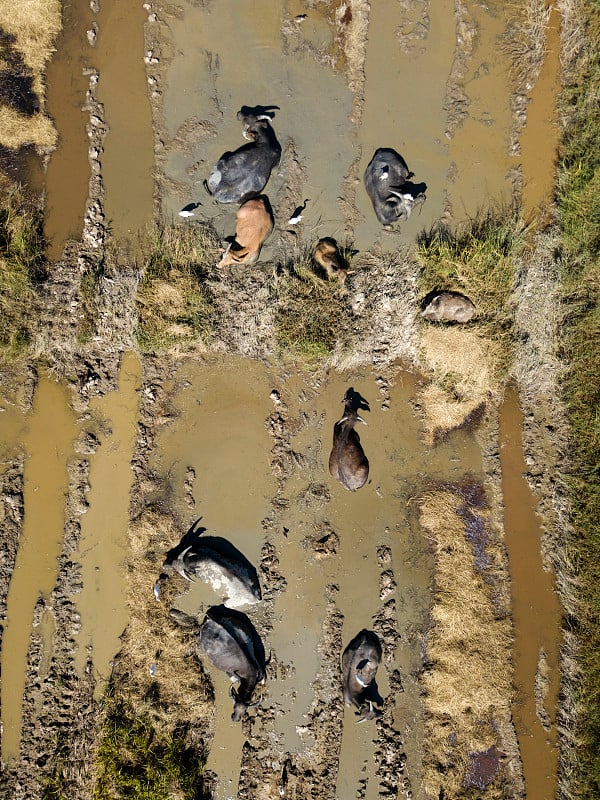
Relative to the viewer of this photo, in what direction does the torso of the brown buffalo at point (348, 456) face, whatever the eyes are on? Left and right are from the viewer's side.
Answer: facing away from the viewer

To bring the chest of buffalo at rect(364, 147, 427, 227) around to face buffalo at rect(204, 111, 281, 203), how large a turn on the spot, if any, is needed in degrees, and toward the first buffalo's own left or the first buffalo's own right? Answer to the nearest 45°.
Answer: approximately 135° to the first buffalo's own right

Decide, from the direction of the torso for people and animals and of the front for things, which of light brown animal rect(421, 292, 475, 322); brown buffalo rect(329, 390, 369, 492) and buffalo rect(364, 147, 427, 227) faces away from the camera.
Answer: the brown buffalo

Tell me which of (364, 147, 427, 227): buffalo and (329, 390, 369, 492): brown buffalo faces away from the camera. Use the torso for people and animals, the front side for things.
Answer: the brown buffalo

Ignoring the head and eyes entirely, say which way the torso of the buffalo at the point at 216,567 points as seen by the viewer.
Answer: to the viewer's left

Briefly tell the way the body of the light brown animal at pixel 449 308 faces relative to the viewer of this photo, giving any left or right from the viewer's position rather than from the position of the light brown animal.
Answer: facing to the left of the viewer

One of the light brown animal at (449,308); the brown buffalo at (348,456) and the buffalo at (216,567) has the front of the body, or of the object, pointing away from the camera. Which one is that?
the brown buffalo
